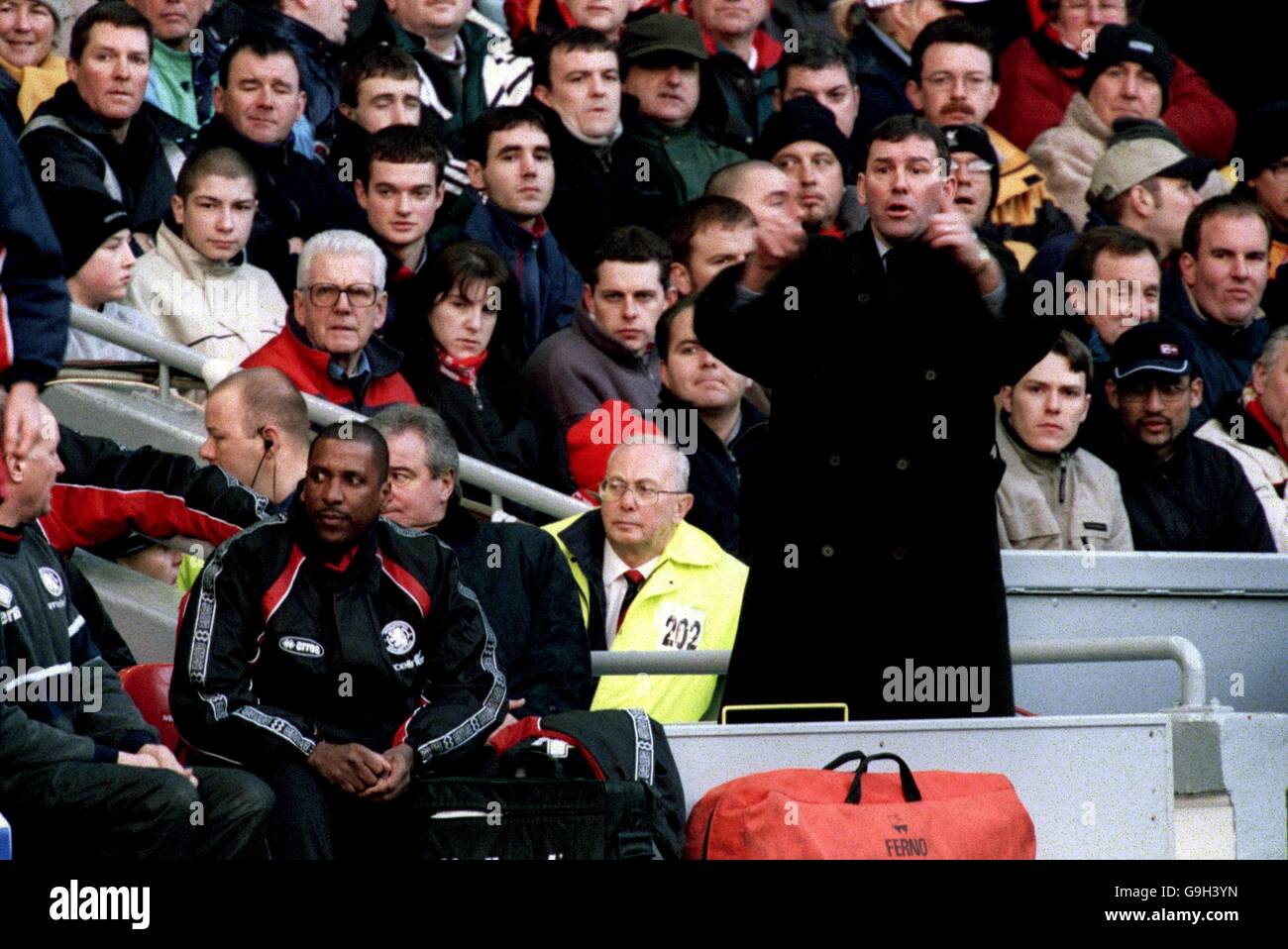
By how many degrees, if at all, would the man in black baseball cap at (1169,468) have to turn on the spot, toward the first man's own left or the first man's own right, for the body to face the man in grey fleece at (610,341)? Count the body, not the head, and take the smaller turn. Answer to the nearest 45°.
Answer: approximately 90° to the first man's own right

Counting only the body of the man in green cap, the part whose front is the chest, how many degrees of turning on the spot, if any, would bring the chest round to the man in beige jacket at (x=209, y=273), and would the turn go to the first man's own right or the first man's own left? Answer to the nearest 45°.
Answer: approximately 45° to the first man's own right

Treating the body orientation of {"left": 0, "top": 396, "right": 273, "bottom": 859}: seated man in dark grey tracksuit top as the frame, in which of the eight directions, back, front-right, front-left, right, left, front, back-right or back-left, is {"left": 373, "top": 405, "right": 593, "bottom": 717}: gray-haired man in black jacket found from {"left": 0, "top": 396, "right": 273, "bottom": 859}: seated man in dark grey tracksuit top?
left

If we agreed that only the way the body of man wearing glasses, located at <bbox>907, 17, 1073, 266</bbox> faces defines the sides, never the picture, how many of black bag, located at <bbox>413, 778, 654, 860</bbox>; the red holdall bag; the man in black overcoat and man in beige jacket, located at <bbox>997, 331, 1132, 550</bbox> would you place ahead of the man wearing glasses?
4

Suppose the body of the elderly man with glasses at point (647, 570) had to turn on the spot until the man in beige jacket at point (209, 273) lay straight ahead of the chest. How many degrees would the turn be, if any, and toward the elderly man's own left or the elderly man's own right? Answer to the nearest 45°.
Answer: approximately 90° to the elderly man's own right

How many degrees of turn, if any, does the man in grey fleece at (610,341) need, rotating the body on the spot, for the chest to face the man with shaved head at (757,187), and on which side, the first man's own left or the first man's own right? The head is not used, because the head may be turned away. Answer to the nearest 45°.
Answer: approximately 90° to the first man's own left

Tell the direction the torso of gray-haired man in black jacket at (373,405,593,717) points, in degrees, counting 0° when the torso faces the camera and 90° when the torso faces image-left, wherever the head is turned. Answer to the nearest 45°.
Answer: approximately 45°

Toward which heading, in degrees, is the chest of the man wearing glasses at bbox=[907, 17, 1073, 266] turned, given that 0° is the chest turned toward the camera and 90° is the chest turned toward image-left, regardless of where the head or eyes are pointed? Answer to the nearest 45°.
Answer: approximately 0°

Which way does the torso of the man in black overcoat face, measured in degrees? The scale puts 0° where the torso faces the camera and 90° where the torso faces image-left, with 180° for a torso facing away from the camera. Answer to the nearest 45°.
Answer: approximately 0°
